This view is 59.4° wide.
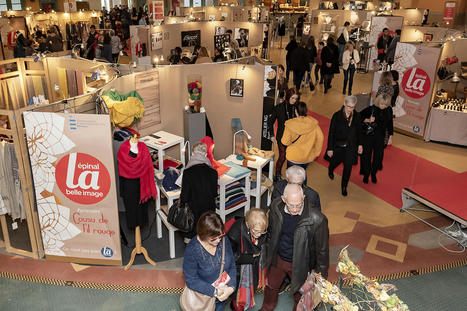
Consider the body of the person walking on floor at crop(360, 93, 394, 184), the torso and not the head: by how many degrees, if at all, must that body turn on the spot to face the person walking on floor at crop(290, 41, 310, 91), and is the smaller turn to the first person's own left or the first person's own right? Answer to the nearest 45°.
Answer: approximately 135° to the first person's own right

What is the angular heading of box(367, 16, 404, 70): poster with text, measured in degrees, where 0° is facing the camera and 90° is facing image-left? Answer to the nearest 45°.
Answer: approximately 0°

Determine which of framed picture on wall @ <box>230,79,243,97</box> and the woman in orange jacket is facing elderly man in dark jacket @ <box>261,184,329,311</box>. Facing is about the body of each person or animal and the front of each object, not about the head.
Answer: the framed picture on wall

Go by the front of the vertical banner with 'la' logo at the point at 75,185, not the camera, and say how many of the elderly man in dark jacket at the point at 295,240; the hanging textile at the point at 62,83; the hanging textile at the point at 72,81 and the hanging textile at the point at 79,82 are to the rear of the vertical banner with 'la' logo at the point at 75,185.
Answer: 3

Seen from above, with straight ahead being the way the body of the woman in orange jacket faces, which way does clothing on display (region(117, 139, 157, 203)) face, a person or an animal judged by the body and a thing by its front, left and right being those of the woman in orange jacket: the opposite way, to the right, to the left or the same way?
the opposite way

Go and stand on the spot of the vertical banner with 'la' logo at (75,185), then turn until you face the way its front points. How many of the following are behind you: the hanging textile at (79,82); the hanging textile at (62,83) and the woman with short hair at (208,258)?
2

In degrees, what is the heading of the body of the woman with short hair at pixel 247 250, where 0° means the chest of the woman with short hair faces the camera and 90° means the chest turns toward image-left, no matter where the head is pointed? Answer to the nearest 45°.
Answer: approximately 315°

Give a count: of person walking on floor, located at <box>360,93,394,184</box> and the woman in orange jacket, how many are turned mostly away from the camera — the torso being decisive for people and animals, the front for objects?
1

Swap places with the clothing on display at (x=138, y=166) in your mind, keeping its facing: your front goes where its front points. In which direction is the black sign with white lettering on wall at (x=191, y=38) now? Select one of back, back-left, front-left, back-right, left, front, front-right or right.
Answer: back

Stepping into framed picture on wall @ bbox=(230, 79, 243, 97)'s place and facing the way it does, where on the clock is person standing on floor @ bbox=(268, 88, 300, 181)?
The person standing on floor is roughly at 10 o'clock from the framed picture on wall.

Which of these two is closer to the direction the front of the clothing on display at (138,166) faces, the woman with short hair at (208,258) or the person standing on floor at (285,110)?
the woman with short hair

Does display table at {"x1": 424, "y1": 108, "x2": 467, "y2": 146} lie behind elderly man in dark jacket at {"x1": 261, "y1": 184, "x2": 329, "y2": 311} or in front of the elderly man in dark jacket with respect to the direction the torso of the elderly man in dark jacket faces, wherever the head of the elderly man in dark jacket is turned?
behind

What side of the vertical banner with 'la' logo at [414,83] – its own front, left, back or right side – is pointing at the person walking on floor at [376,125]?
front
